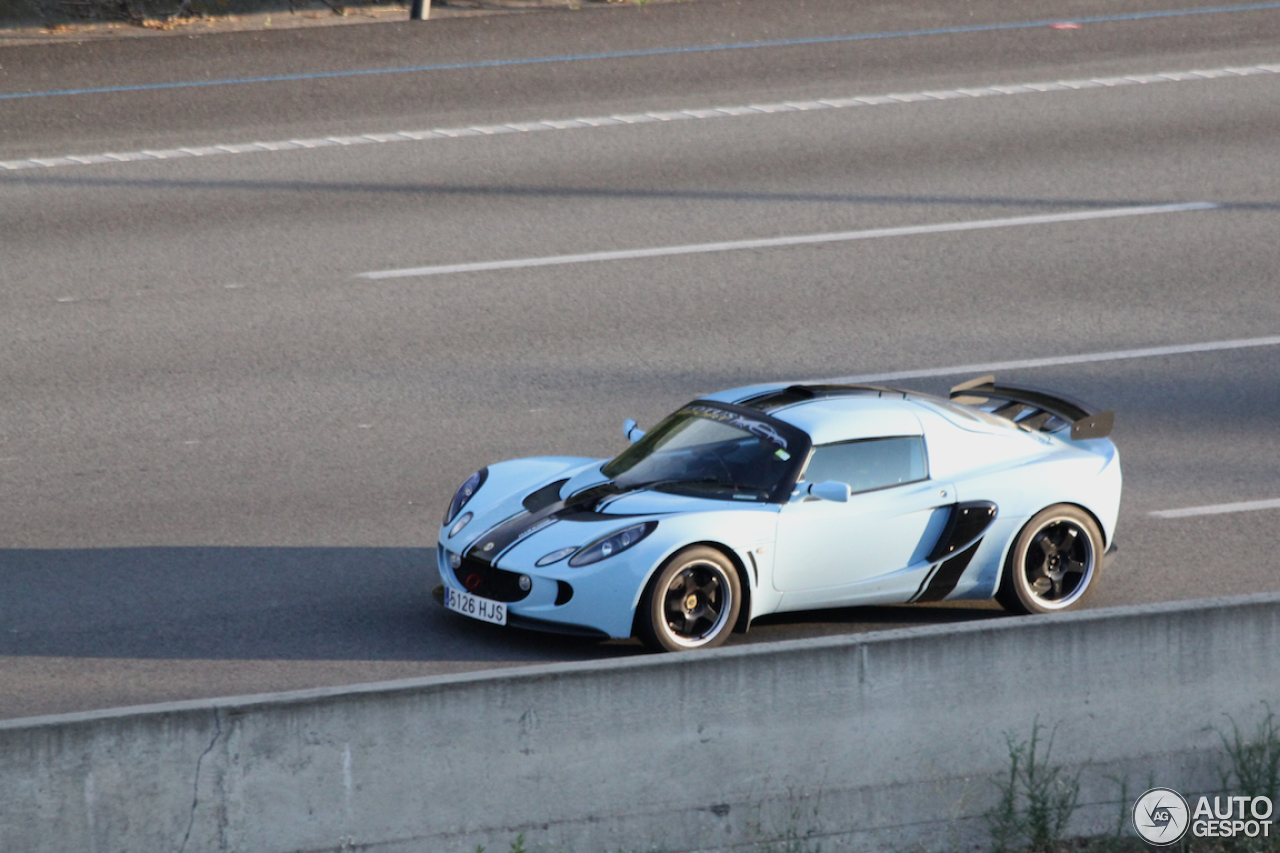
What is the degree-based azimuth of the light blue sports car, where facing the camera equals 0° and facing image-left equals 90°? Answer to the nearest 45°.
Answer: approximately 45°
